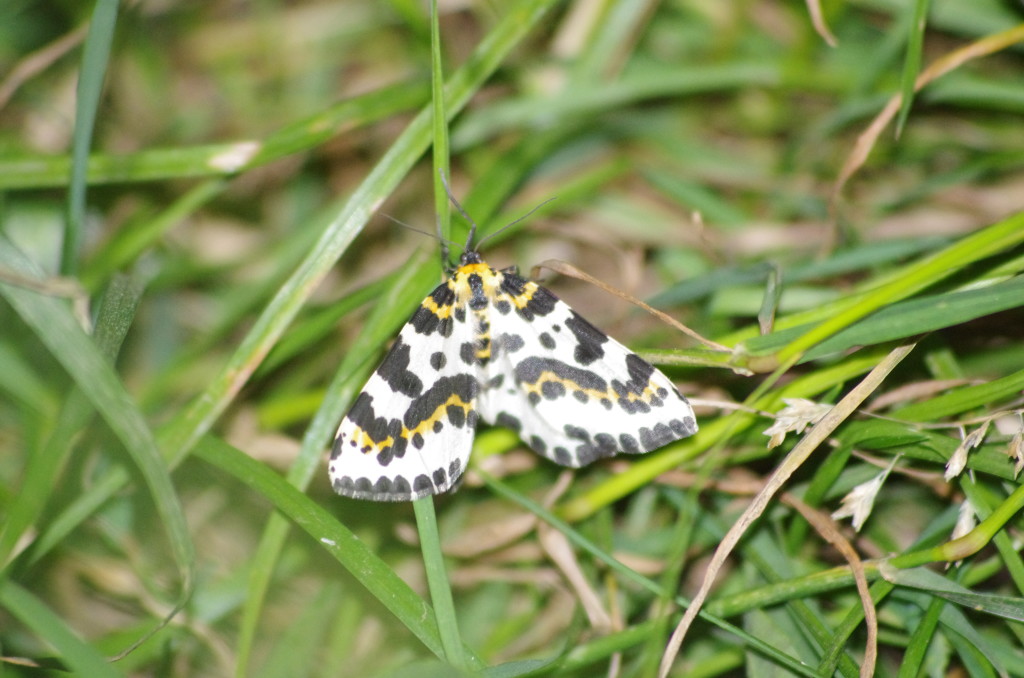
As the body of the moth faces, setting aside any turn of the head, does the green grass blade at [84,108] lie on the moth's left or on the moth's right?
on the moth's left

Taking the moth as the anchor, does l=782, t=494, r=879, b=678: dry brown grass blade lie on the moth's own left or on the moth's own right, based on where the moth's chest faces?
on the moth's own right

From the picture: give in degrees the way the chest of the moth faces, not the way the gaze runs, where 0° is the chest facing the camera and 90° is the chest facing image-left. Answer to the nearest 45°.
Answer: approximately 180°

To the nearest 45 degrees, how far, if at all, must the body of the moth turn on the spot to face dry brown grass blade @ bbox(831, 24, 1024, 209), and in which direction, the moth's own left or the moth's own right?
approximately 90° to the moth's own right

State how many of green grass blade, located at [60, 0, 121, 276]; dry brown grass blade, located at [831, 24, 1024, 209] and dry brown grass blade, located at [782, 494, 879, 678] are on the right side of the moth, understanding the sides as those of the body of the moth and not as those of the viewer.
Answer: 2
